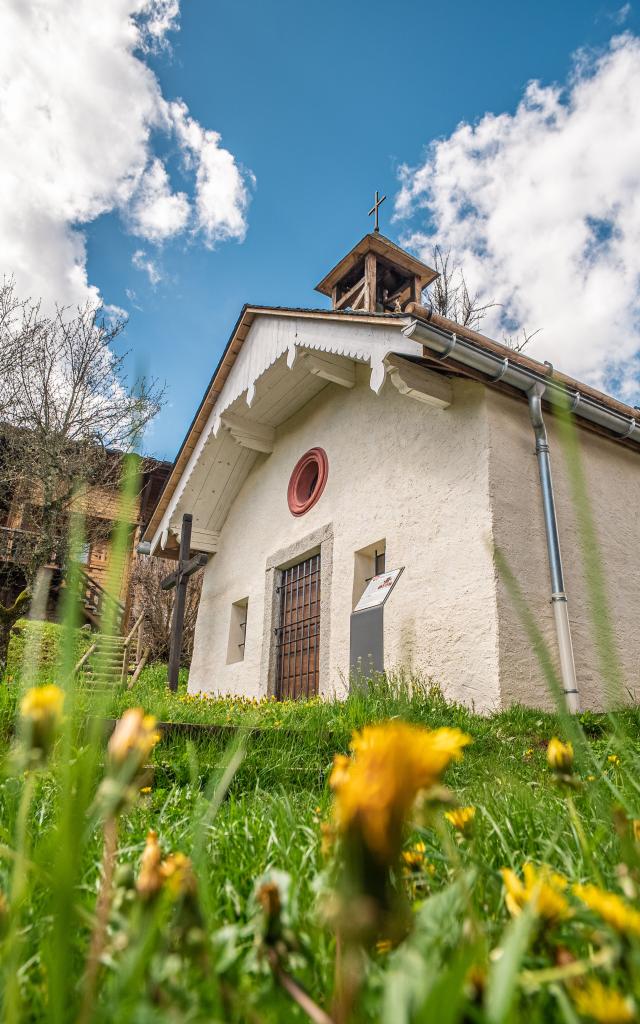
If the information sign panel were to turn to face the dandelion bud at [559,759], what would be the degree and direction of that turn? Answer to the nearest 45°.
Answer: approximately 45° to its left

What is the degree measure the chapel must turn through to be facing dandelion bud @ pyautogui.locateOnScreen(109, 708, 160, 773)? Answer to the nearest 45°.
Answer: approximately 45° to its left

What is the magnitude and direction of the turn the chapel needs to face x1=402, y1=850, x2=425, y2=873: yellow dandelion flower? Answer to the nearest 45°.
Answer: approximately 45° to its left

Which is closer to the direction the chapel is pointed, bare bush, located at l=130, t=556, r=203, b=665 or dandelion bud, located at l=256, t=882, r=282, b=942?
the dandelion bud

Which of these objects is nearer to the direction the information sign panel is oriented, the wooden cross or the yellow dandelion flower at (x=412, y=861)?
the yellow dandelion flower

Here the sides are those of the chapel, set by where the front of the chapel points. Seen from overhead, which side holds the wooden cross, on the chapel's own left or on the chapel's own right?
on the chapel's own right

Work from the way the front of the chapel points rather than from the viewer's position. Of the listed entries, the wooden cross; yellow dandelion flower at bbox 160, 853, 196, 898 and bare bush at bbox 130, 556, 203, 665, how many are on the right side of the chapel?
2

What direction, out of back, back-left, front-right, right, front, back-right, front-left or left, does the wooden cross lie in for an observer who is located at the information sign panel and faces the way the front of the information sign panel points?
right

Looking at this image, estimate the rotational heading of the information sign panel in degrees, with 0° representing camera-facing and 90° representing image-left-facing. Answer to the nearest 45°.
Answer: approximately 45°

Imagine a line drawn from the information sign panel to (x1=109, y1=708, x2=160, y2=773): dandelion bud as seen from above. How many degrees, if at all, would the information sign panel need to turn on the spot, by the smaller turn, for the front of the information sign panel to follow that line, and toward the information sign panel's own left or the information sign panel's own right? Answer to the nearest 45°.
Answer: approximately 45° to the information sign panel's own left

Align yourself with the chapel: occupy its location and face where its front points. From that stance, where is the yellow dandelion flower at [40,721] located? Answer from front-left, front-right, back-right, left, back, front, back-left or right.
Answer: front-left
